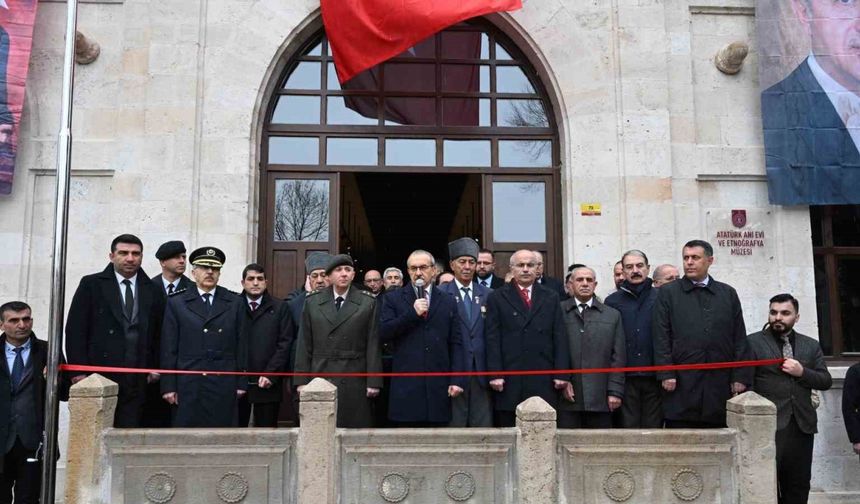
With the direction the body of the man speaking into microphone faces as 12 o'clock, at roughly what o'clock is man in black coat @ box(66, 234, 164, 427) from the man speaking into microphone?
The man in black coat is roughly at 3 o'clock from the man speaking into microphone.

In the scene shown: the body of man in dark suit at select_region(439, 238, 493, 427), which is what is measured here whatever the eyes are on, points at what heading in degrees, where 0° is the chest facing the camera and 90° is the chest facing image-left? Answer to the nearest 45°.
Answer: approximately 0°

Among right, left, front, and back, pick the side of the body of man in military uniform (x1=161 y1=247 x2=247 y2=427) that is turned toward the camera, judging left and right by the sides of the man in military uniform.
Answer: front

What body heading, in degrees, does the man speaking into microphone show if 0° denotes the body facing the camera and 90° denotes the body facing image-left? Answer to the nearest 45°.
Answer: approximately 0°

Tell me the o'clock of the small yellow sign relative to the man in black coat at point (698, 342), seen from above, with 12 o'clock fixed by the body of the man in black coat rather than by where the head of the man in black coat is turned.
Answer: The small yellow sign is roughly at 5 o'clock from the man in black coat.

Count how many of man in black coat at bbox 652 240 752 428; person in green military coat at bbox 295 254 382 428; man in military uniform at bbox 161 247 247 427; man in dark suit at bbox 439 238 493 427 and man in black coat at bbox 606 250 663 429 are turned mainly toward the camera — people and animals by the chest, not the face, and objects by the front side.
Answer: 5

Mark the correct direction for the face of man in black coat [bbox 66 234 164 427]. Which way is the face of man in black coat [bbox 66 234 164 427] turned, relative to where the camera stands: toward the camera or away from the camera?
toward the camera

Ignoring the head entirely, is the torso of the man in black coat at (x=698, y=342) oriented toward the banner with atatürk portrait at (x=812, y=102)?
no

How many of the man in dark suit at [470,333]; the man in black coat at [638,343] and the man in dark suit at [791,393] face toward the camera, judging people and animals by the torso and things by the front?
3

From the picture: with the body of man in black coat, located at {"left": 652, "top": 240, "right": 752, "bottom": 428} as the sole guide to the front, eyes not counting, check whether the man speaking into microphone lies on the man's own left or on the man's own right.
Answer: on the man's own right

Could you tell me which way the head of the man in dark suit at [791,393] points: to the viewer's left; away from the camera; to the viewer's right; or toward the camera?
toward the camera

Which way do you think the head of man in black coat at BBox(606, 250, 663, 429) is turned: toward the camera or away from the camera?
toward the camera

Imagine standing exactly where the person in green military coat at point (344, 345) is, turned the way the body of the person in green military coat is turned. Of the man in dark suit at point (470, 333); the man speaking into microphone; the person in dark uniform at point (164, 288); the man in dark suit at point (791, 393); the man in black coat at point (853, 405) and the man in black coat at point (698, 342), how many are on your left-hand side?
5

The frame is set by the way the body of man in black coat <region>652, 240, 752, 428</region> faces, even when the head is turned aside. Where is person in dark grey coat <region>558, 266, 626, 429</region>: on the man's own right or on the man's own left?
on the man's own right

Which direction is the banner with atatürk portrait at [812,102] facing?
toward the camera

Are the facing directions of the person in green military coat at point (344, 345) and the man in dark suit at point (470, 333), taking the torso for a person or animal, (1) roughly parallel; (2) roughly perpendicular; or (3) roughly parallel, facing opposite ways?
roughly parallel

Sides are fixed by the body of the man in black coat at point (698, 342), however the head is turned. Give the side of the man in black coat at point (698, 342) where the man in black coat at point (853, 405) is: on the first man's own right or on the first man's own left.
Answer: on the first man's own left

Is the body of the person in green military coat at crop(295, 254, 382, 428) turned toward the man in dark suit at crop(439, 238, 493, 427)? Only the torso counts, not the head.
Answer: no

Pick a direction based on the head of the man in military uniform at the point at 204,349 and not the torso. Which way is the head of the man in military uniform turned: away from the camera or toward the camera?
toward the camera
